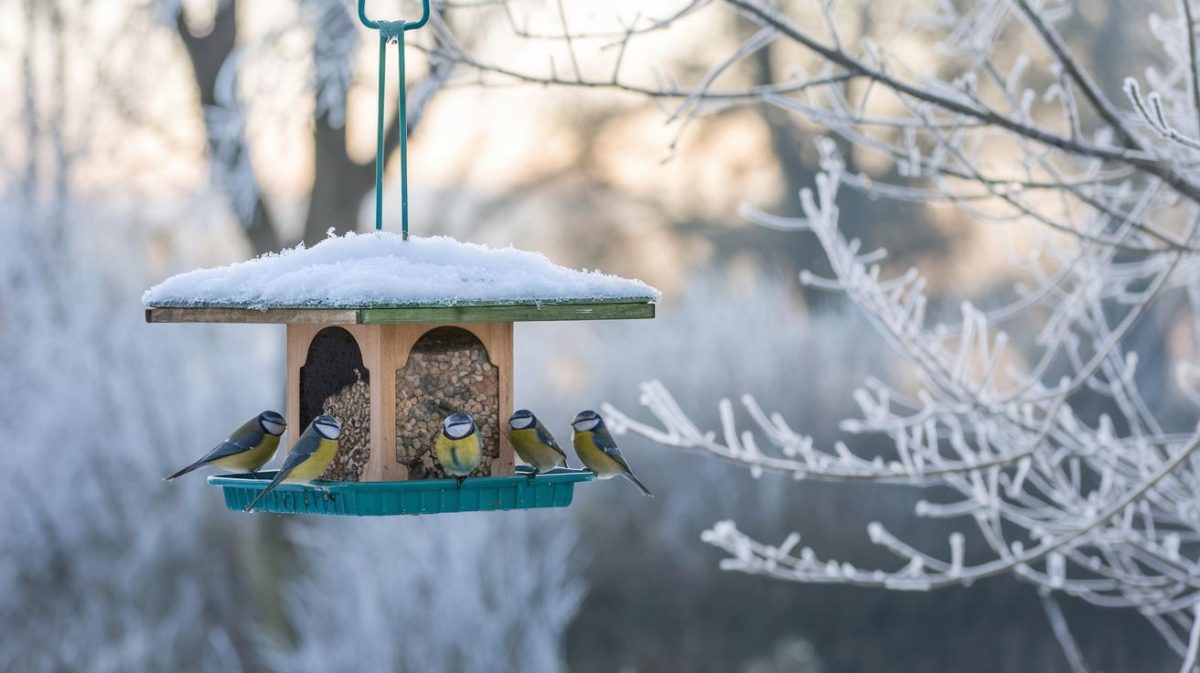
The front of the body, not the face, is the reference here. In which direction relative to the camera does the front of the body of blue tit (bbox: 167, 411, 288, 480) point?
to the viewer's right

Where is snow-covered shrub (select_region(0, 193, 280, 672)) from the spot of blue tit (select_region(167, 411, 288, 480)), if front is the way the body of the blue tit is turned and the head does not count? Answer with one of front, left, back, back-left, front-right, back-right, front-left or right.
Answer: left

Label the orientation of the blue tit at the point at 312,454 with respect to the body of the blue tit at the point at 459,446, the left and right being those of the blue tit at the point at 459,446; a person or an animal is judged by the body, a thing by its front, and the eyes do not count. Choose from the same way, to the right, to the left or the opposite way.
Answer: to the left

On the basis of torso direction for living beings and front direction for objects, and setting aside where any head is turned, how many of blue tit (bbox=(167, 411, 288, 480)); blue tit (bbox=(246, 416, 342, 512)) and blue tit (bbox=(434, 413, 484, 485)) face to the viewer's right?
2

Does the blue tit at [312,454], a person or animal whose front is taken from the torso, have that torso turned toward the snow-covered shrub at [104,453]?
no

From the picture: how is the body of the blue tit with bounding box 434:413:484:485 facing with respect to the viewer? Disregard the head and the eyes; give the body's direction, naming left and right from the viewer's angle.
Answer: facing the viewer

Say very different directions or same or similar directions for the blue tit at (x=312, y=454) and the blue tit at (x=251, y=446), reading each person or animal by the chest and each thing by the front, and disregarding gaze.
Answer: same or similar directions

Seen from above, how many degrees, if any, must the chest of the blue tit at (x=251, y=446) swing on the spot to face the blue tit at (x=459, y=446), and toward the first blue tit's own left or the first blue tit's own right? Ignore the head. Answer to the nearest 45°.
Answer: approximately 45° to the first blue tit's own right

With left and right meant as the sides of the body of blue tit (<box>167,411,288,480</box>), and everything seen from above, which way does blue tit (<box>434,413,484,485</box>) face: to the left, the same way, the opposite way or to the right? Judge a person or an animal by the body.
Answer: to the right

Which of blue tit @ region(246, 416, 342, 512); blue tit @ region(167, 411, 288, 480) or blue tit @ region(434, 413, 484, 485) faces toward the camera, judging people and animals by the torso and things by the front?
blue tit @ region(434, 413, 484, 485)

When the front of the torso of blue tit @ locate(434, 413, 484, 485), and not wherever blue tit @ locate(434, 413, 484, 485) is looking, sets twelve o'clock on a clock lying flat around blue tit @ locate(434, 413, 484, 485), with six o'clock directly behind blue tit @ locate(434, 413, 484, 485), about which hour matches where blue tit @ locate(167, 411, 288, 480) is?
blue tit @ locate(167, 411, 288, 480) is roughly at 4 o'clock from blue tit @ locate(434, 413, 484, 485).

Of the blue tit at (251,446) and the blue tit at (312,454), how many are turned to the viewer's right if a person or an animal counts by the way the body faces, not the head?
2
